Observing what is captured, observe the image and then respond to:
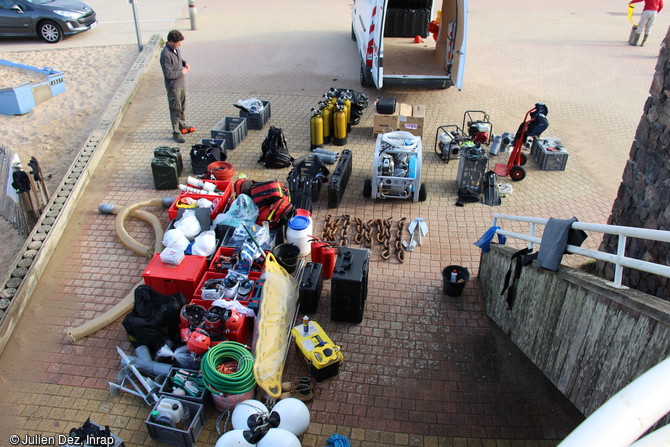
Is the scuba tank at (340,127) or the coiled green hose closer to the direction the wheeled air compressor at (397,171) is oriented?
the coiled green hose

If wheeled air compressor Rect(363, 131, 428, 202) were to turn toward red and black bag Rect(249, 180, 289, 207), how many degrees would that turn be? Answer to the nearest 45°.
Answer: approximately 45° to its right

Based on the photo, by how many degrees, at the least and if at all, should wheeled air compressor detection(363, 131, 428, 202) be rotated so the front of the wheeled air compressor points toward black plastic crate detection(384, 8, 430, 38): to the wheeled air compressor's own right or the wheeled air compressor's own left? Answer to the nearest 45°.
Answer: approximately 180°

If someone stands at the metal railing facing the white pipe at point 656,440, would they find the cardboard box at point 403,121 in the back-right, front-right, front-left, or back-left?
back-right

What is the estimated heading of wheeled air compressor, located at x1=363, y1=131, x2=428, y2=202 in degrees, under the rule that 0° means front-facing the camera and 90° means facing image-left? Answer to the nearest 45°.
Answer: approximately 0°

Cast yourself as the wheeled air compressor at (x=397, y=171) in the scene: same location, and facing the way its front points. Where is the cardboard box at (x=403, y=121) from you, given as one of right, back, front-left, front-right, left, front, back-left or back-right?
back

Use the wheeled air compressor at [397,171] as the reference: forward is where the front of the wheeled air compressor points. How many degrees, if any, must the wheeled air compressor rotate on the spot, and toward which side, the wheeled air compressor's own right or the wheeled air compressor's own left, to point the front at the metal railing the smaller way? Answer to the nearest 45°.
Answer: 0° — it already faces it

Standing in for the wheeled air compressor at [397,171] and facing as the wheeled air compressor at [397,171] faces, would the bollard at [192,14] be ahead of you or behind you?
behind

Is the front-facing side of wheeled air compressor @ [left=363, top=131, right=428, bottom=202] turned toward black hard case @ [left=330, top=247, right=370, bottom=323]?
yes

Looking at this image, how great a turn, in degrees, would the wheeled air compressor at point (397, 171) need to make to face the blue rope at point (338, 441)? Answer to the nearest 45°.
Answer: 0° — it already faces it

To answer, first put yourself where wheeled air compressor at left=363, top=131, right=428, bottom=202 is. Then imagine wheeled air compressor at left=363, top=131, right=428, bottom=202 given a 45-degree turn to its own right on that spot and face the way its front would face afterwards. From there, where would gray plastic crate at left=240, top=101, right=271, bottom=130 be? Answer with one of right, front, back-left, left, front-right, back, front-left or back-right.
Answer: right

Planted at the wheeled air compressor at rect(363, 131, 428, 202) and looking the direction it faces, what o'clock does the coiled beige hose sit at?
The coiled beige hose is roughly at 2 o'clock from the wheeled air compressor.

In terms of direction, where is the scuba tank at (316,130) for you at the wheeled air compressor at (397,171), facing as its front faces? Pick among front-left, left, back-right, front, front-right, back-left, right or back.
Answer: back-right

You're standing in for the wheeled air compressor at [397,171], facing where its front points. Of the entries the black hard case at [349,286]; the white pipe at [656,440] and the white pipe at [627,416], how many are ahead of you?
3

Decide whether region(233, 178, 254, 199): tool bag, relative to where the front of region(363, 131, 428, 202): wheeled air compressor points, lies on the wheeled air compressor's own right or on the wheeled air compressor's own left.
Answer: on the wheeled air compressor's own right
